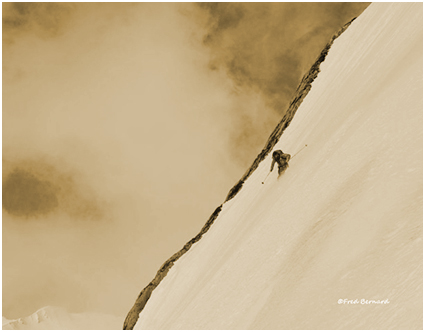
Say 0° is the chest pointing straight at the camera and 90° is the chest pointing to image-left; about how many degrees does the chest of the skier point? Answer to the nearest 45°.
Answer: approximately 45°
